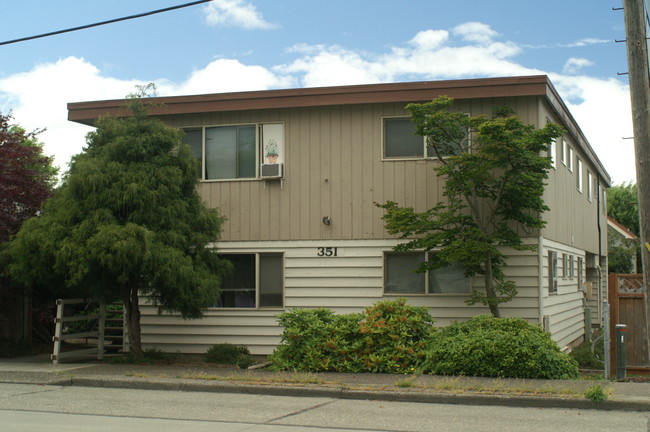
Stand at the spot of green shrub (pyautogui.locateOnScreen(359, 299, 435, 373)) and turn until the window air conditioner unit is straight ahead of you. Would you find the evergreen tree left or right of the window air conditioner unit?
left

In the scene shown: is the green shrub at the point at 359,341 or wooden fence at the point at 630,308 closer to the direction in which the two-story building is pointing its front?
the green shrub

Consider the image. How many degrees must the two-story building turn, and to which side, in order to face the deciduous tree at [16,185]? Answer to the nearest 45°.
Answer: approximately 90° to its right

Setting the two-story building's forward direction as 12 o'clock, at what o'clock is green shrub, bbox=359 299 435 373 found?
The green shrub is roughly at 11 o'clock from the two-story building.

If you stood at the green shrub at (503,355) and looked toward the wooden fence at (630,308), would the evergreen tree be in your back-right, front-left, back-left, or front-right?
back-left

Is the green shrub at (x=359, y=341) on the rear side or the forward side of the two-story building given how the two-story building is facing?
on the forward side

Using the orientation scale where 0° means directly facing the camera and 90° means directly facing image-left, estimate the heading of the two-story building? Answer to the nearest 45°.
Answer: approximately 0°

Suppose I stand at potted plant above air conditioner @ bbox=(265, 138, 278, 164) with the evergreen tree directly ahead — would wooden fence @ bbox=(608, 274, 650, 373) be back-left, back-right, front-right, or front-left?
back-left
